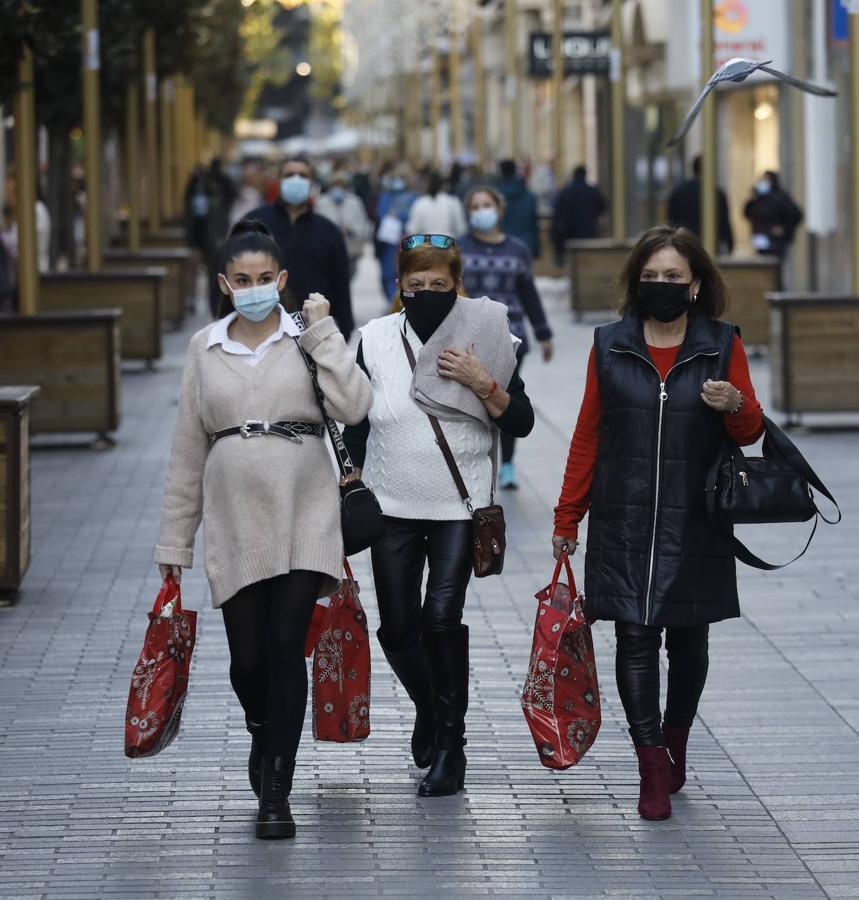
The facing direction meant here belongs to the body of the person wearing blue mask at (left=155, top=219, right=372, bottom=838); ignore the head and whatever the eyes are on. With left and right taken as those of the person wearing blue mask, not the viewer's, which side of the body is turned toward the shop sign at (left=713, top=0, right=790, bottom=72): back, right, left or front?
back

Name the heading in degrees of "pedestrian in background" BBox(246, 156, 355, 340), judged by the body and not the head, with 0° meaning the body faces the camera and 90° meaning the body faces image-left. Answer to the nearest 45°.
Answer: approximately 0°

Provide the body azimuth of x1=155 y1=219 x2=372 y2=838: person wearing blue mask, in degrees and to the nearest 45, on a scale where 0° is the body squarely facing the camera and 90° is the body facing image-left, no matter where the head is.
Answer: approximately 0°

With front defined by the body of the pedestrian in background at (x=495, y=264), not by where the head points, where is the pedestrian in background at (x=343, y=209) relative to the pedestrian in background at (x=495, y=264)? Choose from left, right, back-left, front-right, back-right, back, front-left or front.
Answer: back

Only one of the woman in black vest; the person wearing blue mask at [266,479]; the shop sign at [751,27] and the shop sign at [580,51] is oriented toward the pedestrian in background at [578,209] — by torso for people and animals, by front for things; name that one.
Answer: the shop sign at [580,51]

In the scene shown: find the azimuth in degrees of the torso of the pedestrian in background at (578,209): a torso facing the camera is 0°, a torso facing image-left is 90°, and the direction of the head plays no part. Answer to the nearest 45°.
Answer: approximately 180°

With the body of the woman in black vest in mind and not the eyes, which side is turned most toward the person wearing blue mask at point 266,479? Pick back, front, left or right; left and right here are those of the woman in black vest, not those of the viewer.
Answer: right

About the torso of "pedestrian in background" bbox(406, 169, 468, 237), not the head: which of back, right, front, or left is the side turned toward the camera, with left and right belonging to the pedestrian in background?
back

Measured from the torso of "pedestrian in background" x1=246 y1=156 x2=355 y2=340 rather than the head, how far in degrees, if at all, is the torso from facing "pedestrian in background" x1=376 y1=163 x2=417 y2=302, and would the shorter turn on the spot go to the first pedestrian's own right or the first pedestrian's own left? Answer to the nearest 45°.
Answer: approximately 180°
